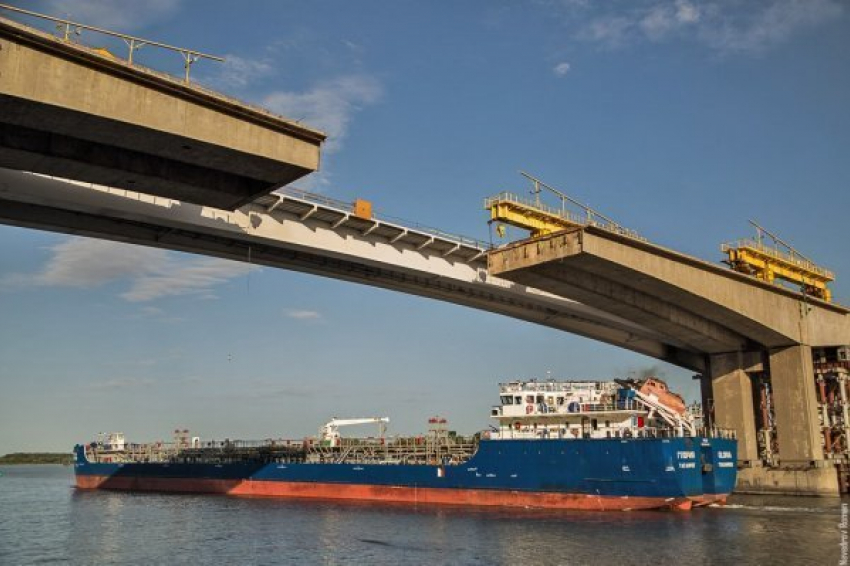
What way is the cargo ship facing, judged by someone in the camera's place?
facing away from the viewer and to the left of the viewer
